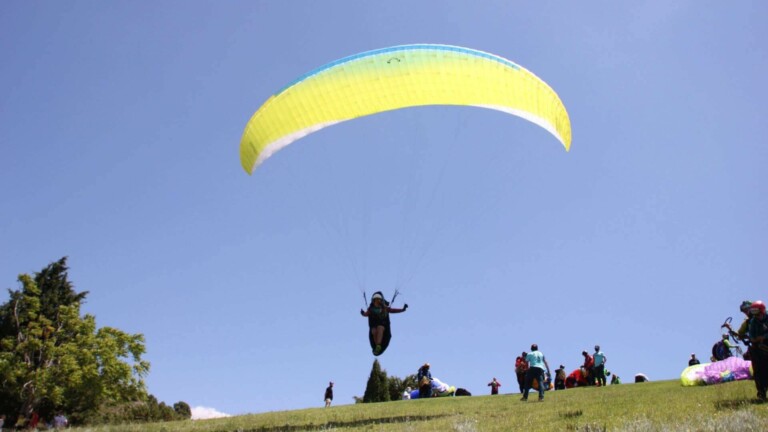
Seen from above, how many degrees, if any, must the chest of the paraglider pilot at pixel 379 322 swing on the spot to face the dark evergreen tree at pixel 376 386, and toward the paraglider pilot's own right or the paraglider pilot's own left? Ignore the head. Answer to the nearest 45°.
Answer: approximately 180°

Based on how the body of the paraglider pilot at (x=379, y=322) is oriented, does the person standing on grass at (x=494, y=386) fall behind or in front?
behind

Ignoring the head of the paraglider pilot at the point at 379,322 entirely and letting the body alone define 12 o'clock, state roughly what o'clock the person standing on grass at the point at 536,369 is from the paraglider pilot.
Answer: The person standing on grass is roughly at 8 o'clock from the paraglider pilot.

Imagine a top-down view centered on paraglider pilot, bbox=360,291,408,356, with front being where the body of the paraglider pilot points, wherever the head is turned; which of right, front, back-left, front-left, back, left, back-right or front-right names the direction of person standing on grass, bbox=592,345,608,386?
back-left
